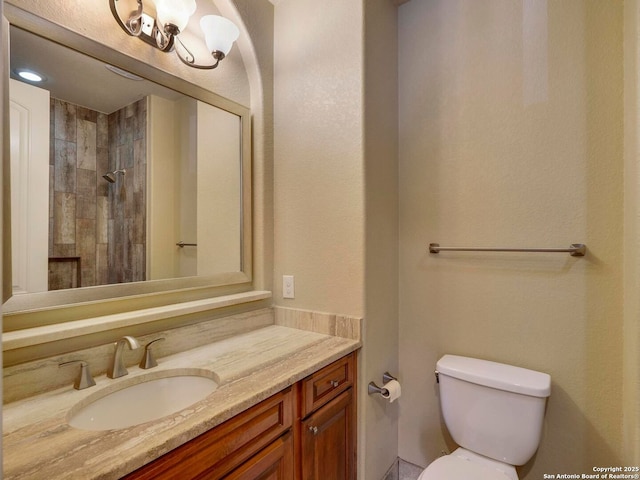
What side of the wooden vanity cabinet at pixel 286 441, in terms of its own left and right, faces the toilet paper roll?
left

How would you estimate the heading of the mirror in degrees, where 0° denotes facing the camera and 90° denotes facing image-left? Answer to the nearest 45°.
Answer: approximately 315°

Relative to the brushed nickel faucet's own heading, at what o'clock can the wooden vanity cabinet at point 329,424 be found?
The wooden vanity cabinet is roughly at 11 o'clock from the brushed nickel faucet.

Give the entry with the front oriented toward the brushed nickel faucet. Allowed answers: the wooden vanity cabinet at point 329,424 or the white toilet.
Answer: the white toilet
